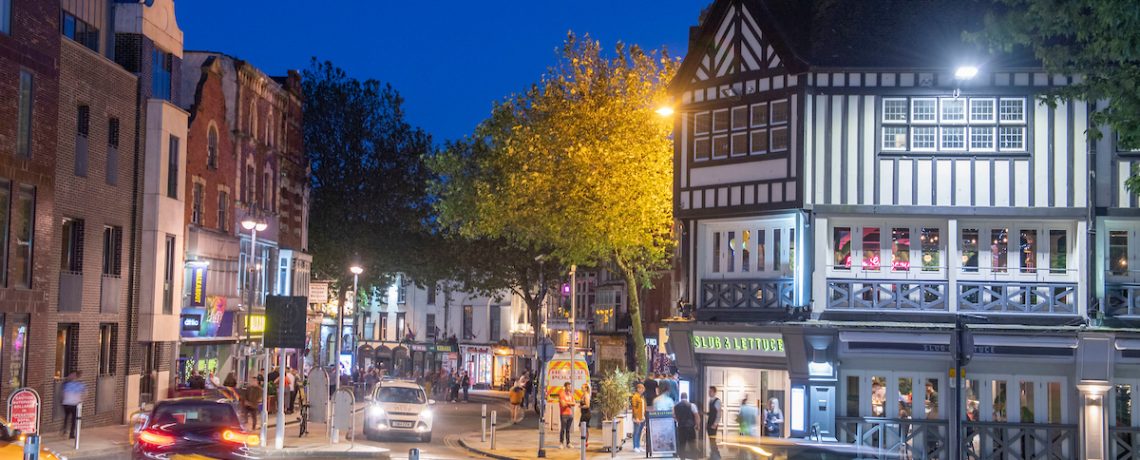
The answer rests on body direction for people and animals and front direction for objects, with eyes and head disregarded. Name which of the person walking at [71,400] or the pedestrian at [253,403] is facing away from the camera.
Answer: the pedestrian

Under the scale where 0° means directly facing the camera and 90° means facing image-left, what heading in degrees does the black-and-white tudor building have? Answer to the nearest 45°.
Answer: approximately 0°

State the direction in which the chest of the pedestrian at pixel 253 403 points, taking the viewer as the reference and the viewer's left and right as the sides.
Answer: facing away from the viewer

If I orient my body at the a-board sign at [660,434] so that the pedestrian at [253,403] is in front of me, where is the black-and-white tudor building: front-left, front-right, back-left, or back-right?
back-right
